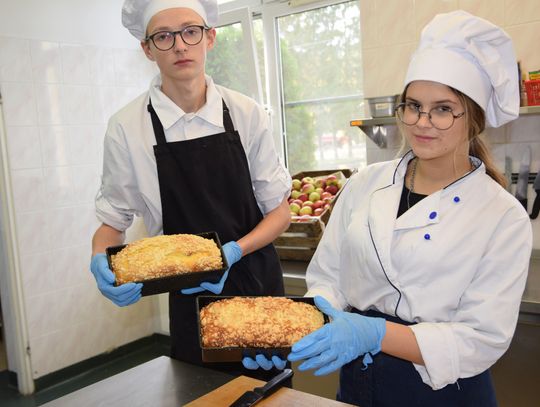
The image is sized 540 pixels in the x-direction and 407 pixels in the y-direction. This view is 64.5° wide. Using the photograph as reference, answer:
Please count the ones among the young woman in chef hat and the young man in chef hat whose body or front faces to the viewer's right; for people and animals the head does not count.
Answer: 0

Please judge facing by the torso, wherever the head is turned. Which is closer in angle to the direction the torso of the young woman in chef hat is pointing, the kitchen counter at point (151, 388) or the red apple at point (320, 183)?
the kitchen counter

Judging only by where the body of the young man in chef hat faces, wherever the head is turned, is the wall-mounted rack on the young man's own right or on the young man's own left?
on the young man's own left

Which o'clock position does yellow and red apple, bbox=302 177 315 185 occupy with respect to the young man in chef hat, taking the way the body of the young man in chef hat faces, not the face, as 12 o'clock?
The yellow and red apple is roughly at 7 o'clock from the young man in chef hat.

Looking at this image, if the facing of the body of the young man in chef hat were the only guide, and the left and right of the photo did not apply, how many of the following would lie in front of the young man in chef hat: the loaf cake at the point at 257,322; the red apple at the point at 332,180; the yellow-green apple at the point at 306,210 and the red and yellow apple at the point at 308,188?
1

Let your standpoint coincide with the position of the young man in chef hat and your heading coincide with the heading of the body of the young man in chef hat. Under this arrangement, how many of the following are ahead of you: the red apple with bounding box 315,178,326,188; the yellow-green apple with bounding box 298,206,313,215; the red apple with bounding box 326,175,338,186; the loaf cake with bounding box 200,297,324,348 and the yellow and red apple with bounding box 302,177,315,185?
1

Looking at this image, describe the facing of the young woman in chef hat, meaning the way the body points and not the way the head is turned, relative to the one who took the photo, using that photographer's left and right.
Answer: facing the viewer and to the left of the viewer

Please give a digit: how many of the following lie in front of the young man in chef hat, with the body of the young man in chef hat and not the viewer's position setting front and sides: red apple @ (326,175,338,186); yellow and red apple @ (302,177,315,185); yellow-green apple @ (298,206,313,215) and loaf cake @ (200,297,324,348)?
1

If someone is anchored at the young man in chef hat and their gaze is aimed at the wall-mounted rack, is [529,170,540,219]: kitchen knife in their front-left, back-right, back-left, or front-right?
front-right

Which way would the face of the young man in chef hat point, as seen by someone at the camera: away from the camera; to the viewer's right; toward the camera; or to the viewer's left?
toward the camera

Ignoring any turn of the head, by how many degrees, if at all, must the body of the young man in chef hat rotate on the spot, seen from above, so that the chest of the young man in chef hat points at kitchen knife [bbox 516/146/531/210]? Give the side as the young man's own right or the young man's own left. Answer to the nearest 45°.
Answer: approximately 90° to the young man's own left

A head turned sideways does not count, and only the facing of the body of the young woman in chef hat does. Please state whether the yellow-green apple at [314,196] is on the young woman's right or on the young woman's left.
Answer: on the young woman's right

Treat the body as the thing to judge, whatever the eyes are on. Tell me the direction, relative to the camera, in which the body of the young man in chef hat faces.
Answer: toward the camera
